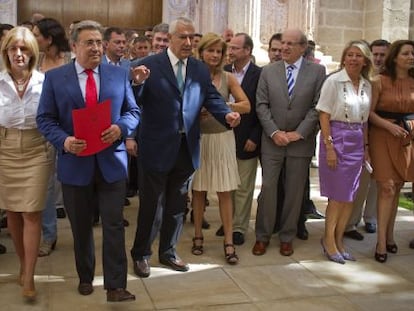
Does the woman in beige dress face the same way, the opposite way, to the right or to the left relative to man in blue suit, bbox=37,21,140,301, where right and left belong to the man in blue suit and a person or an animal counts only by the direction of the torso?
the same way

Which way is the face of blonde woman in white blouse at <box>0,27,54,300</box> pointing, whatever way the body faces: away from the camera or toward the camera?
toward the camera

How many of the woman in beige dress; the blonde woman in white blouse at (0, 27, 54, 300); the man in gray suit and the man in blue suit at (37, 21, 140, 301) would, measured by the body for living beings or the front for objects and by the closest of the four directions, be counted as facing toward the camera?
4

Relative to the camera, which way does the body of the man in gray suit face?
toward the camera

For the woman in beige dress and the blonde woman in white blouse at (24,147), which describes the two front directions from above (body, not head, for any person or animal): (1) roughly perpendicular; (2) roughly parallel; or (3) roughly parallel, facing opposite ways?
roughly parallel

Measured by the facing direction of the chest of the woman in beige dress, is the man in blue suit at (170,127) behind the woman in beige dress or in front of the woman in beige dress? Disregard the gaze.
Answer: in front

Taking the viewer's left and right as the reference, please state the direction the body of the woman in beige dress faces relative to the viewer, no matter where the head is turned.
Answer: facing the viewer

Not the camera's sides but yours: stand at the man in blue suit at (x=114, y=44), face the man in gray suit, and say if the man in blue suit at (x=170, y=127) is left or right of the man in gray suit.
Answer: right

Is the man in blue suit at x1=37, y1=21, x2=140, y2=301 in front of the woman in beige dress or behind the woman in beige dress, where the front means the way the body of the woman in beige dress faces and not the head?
in front

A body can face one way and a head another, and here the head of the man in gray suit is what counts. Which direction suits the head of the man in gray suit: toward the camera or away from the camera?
toward the camera

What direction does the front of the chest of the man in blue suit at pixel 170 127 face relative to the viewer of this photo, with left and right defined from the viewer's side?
facing the viewer and to the right of the viewer

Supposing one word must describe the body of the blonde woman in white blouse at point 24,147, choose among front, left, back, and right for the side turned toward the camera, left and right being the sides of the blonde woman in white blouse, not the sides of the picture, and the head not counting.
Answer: front

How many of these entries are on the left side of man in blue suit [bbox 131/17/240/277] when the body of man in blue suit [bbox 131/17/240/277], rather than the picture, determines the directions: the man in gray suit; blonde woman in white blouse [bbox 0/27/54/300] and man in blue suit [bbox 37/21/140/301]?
1

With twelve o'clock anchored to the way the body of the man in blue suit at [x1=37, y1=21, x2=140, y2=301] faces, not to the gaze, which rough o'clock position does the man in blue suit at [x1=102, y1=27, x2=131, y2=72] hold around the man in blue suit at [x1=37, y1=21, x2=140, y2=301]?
the man in blue suit at [x1=102, y1=27, x2=131, y2=72] is roughly at 6 o'clock from the man in blue suit at [x1=37, y1=21, x2=140, y2=301].

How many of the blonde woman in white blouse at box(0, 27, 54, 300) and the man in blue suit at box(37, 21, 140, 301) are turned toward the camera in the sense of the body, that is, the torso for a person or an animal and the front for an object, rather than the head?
2

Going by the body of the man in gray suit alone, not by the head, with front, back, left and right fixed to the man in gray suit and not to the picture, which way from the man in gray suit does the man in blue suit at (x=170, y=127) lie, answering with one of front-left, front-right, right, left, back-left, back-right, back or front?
front-right

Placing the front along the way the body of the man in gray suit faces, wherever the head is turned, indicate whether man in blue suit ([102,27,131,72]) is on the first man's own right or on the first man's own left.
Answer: on the first man's own right

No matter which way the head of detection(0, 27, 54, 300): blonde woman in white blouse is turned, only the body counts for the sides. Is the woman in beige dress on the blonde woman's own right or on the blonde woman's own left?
on the blonde woman's own left

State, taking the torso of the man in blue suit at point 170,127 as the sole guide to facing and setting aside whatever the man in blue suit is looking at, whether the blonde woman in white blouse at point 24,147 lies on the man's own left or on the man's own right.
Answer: on the man's own right
